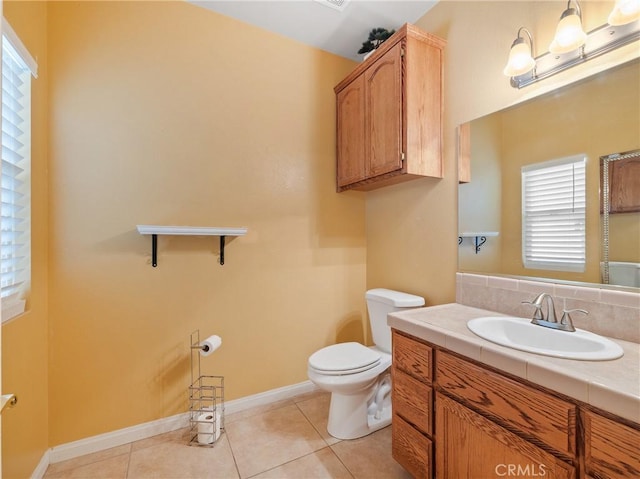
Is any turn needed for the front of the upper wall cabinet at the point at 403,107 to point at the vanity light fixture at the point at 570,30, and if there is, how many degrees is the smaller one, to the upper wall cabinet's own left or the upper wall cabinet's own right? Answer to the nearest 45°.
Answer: approximately 90° to the upper wall cabinet's own left

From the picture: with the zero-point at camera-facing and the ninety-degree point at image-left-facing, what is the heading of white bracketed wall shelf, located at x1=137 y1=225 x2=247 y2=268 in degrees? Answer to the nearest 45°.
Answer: approximately 0°

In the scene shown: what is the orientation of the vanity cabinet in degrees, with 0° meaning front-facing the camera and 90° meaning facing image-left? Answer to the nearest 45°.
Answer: approximately 45°

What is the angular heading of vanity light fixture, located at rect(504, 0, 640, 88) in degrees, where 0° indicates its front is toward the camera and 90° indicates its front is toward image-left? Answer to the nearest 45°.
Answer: approximately 45°

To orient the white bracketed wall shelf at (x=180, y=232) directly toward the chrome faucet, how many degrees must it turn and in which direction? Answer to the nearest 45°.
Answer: approximately 45° to its left

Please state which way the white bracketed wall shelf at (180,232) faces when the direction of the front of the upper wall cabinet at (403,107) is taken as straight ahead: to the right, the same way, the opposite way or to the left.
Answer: to the left

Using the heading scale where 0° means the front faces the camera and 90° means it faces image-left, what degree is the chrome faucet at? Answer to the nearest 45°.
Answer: approximately 45°

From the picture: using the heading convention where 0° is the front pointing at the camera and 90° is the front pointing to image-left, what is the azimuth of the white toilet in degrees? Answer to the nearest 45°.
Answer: approximately 45°
